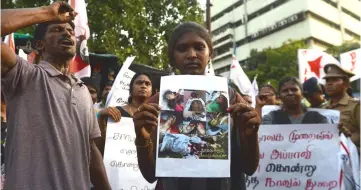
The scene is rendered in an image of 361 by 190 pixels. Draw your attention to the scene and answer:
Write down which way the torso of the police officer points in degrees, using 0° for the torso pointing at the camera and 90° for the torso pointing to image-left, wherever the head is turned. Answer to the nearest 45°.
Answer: approximately 45°

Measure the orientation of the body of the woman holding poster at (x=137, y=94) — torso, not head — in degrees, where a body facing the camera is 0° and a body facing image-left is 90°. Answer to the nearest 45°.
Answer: approximately 315°

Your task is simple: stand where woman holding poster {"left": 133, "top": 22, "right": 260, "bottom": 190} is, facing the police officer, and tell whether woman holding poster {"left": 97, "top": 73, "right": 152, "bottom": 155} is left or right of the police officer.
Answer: left

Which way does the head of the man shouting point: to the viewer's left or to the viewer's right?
to the viewer's right

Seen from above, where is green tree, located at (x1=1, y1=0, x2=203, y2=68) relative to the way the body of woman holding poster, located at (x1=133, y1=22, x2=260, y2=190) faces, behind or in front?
behind

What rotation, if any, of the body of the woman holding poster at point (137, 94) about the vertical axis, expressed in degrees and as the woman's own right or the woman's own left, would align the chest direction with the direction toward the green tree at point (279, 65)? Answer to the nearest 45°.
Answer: approximately 90° to the woman's own left
